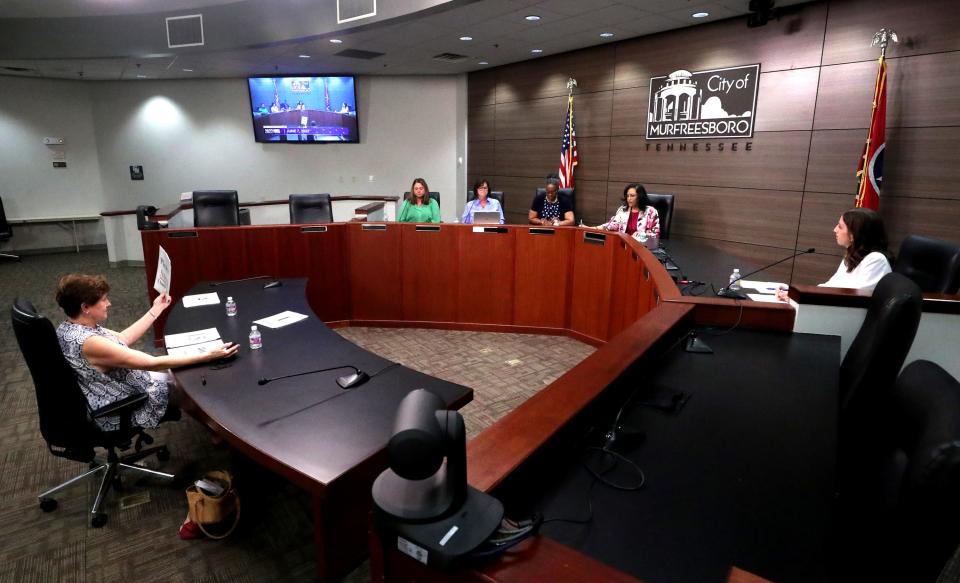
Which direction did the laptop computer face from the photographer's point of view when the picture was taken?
facing away from the viewer

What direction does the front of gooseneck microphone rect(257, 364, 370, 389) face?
to the viewer's left

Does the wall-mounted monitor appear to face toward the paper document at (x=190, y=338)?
yes

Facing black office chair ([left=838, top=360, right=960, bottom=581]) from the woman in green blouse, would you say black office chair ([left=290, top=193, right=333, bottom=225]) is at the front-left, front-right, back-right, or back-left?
back-right

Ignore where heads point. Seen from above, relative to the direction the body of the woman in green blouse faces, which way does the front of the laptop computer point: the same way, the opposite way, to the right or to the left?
the opposite way

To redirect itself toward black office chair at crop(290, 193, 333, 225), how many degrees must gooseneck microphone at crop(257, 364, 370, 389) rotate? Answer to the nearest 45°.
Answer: approximately 90° to its right

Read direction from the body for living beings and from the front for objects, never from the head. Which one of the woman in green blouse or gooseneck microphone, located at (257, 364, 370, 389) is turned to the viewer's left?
the gooseneck microphone

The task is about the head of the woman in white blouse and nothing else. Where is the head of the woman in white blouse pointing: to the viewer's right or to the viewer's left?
to the viewer's left

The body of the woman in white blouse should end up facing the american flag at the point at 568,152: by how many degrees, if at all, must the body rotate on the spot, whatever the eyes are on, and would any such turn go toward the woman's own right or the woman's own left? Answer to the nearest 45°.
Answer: approximately 45° to the woman's own right

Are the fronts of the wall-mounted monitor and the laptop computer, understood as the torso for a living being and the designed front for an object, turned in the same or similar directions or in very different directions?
very different directions

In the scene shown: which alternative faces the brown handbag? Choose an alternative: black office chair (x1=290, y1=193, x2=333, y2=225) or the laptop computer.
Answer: the black office chair

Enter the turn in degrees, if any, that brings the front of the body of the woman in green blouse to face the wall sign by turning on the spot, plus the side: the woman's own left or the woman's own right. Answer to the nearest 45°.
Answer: approximately 90° to the woman's own left

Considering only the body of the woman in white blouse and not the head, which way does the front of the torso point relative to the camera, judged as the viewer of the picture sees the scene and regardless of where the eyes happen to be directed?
to the viewer's left

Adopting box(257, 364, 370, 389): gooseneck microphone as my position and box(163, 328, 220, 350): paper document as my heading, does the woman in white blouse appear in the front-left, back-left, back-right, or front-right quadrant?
back-right
